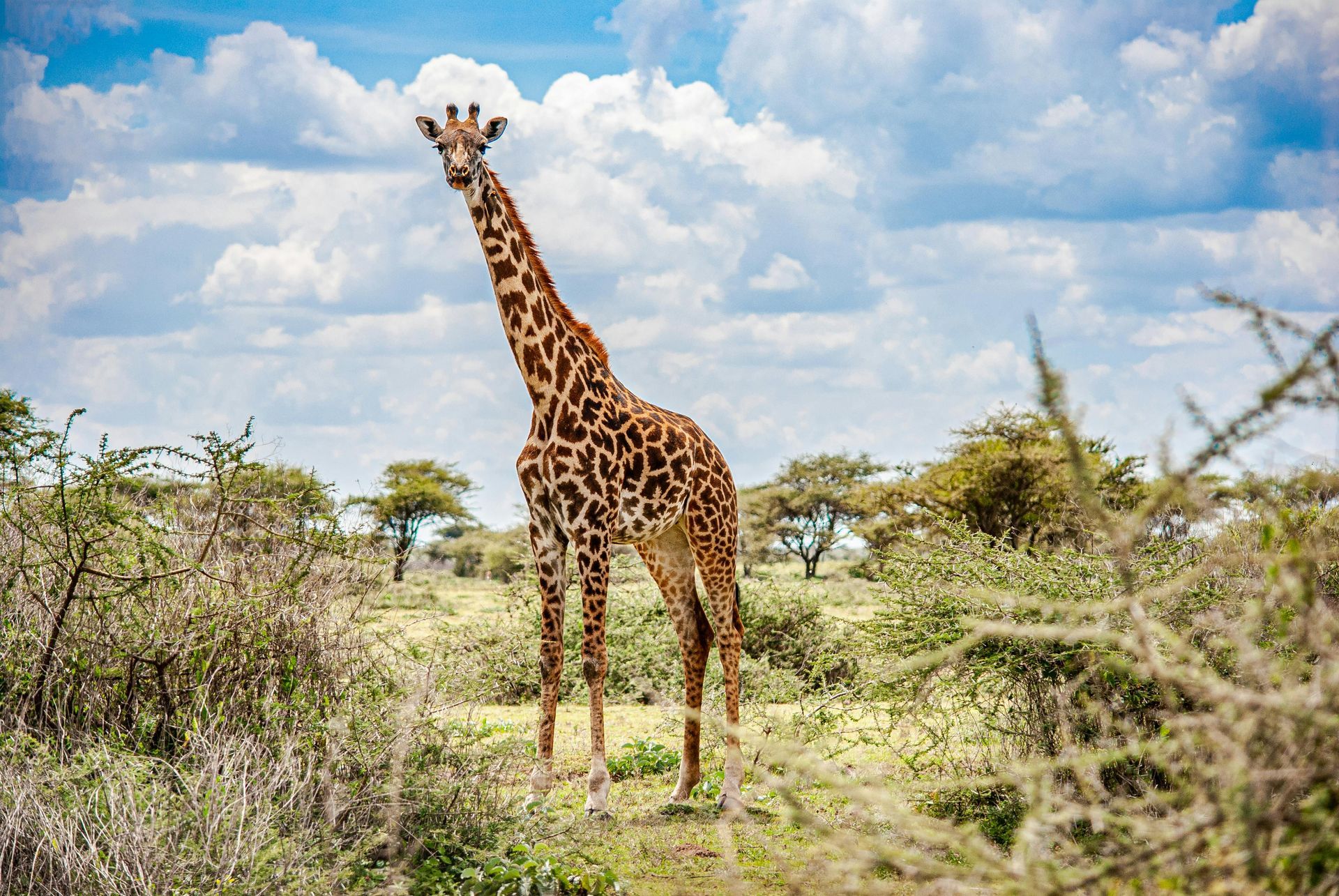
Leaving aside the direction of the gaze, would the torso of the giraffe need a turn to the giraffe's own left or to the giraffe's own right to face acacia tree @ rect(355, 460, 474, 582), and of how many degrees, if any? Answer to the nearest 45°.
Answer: approximately 135° to the giraffe's own right

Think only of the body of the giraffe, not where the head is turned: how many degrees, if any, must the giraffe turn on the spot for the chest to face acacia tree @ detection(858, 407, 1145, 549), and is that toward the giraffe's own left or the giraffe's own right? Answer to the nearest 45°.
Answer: approximately 180°

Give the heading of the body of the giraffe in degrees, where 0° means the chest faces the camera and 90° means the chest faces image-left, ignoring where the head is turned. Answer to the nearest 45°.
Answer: approximately 45°

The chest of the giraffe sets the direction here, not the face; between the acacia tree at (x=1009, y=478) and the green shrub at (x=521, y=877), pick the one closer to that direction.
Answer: the green shrub

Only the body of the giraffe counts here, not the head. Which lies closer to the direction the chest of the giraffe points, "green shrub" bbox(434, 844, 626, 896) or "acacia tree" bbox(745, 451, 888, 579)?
the green shrub

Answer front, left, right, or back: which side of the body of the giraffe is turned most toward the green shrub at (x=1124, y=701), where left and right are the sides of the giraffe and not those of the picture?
left
